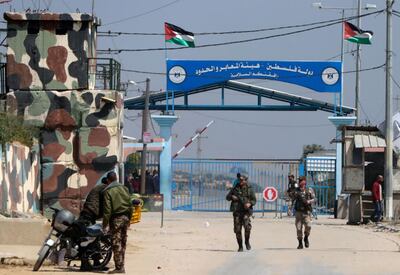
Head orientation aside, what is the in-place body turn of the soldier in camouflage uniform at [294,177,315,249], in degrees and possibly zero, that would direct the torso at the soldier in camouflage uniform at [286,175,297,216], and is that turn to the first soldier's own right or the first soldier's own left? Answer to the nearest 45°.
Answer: approximately 180°

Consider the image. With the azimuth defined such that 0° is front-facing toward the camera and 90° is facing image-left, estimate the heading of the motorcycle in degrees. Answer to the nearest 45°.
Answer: approximately 45°

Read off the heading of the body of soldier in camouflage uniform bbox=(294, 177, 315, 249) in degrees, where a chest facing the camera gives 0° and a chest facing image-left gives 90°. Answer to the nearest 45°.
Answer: approximately 0°

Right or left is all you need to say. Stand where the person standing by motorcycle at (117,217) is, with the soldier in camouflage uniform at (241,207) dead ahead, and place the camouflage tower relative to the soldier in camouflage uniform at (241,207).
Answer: left
